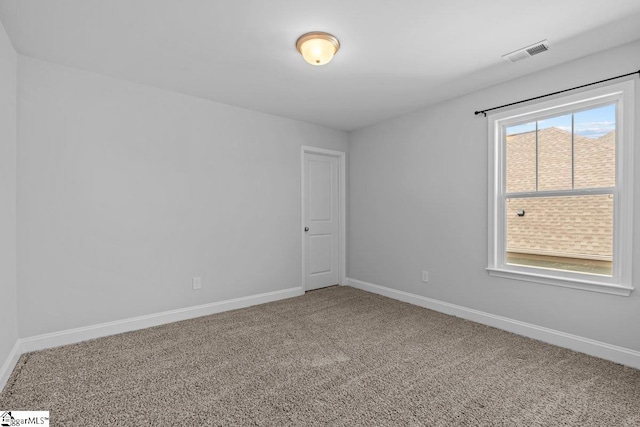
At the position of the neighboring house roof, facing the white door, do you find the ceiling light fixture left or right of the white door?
left

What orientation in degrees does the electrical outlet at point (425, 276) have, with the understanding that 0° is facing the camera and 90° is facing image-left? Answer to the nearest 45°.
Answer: approximately 45°
